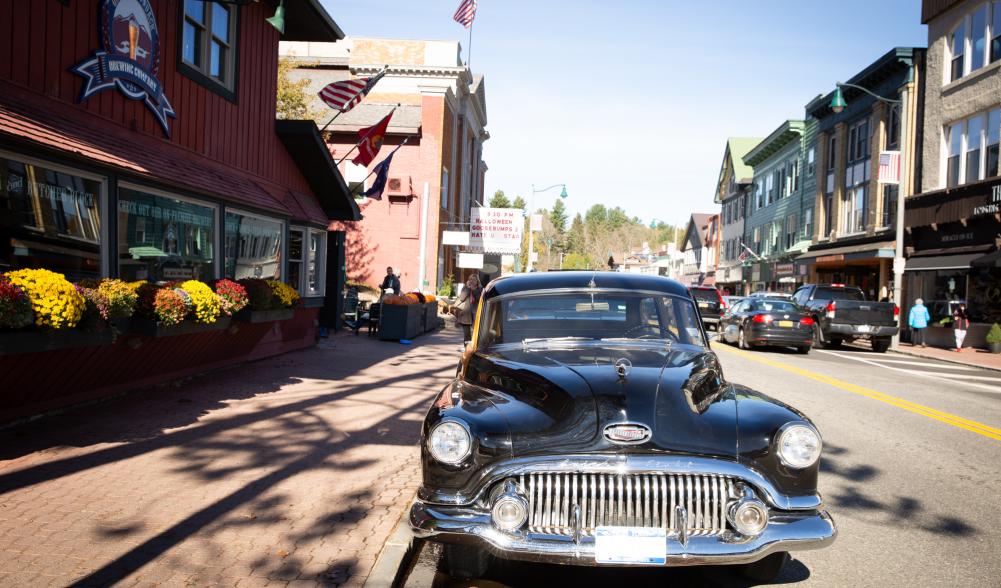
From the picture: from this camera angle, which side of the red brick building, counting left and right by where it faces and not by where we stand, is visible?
right

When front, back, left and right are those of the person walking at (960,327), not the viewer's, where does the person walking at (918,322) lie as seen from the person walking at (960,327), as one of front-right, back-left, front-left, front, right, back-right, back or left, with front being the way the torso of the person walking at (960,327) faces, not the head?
back-right

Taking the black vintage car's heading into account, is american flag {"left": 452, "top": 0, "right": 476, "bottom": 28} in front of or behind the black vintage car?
behind

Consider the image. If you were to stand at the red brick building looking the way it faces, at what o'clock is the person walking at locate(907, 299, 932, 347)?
The person walking is roughly at 1 o'clock from the red brick building.

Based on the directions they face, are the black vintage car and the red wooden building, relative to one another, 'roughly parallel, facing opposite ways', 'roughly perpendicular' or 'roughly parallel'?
roughly perpendicular

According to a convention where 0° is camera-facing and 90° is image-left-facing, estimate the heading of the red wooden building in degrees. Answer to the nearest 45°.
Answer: approximately 315°

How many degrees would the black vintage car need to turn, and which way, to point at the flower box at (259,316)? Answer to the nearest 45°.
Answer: approximately 135° to its right

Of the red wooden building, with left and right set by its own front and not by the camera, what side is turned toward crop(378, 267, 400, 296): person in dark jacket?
left
